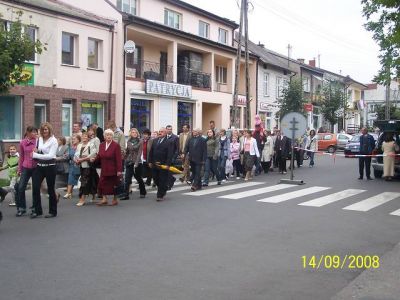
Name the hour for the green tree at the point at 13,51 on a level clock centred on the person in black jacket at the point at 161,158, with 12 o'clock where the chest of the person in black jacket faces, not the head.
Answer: The green tree is roughly at 2 o'clock from the person in black jacket.

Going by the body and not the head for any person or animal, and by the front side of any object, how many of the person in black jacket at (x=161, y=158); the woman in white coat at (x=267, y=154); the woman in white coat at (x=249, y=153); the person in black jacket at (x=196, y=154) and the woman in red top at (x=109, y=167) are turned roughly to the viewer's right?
0

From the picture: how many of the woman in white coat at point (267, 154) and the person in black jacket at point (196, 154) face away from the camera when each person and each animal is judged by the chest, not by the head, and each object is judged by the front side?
0

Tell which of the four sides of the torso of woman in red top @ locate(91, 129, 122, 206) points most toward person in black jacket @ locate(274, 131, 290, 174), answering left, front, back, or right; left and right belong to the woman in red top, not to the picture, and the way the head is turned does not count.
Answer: back

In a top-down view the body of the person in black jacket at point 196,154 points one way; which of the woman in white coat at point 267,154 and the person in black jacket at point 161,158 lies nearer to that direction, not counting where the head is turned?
the person in black jacket

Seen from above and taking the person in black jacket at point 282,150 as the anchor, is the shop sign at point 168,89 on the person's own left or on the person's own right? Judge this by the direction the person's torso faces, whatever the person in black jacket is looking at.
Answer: on the person's own right

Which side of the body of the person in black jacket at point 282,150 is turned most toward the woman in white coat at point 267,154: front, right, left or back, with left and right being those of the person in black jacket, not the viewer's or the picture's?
right

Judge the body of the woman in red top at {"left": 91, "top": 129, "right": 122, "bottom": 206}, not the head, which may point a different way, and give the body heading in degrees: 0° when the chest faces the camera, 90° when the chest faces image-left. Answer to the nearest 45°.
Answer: approximately 45°

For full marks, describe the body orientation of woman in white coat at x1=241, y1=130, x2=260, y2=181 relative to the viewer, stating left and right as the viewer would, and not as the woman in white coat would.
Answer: facing the viewer and to the left of the viewer

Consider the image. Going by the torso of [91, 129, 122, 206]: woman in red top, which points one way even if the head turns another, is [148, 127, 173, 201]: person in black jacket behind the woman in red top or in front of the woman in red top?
behind

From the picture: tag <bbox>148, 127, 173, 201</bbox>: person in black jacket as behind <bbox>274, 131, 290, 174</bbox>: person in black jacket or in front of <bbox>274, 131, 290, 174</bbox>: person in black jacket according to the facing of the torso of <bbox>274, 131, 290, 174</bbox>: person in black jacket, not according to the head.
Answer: in front

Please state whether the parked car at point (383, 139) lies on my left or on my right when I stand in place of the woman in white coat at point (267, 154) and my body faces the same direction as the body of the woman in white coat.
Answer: on my left

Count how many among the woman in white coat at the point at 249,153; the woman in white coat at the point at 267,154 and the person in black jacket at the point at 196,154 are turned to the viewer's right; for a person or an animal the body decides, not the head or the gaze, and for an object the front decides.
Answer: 0
